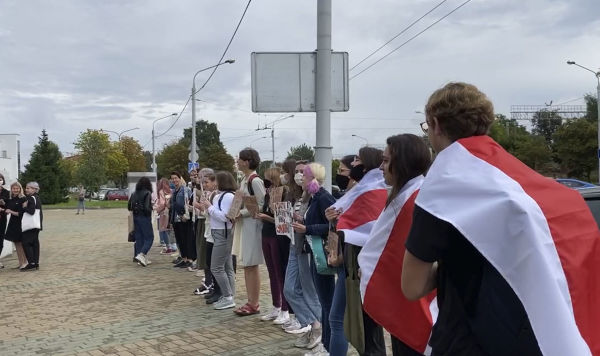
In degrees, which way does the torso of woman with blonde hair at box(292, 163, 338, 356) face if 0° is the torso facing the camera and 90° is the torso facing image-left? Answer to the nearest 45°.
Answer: approximately 90°

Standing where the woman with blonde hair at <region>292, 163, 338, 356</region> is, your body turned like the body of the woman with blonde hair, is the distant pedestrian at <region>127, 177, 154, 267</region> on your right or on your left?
on your right

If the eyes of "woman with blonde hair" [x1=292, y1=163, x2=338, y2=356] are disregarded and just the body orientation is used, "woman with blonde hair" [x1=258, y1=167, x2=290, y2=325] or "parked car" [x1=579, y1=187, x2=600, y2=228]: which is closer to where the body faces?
the woman with blonde hair

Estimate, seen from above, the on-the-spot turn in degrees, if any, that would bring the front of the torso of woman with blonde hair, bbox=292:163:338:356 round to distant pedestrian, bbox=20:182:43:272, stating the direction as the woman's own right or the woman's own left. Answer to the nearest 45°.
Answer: approximately 45° to the woman's own right

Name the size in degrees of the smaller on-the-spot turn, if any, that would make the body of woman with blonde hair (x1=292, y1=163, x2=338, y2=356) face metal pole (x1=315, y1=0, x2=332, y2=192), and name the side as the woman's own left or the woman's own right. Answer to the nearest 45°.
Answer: approximately 90° to the woman's own right

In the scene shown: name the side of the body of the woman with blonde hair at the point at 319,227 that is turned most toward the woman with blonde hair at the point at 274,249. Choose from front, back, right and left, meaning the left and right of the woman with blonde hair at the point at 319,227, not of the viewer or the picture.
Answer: right

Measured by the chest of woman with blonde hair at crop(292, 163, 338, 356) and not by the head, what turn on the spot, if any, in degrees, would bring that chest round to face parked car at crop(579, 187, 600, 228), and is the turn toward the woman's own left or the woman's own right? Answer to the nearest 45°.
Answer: approximately 135° to the woman's own right

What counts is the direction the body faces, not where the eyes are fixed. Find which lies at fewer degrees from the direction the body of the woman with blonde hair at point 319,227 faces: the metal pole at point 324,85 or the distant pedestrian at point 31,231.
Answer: the distant pedestrian
